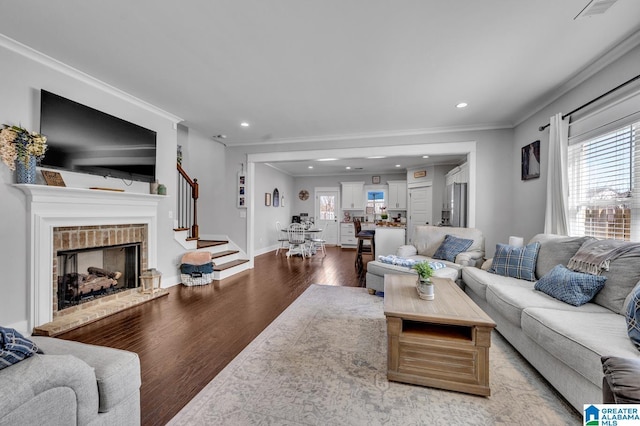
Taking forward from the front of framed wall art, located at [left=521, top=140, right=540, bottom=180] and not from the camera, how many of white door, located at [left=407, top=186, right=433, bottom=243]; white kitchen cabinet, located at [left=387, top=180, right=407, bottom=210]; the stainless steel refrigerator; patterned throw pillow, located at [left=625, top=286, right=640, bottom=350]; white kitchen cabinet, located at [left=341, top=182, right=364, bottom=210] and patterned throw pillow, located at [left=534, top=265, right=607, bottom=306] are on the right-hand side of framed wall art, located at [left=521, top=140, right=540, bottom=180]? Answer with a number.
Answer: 4

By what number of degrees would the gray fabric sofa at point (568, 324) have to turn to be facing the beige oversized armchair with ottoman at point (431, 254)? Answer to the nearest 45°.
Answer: approximately 90° to its right

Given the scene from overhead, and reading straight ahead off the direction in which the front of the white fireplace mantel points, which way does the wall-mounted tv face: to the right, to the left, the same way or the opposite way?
the same way

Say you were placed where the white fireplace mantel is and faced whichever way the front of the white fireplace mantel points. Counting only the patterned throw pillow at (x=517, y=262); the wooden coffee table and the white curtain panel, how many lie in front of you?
3

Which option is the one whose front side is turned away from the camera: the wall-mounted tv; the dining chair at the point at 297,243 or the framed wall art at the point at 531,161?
the dining chair

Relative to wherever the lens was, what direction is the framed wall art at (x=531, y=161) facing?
facing the viewer and to the left of the viewer

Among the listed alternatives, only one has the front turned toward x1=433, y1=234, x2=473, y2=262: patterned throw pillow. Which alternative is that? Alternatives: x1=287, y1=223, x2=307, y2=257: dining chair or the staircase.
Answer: the staircase

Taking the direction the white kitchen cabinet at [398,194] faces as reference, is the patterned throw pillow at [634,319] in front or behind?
in front

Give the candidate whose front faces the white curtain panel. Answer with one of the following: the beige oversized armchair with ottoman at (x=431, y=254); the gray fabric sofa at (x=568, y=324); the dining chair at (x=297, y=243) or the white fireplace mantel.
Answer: the white fireplace mantel

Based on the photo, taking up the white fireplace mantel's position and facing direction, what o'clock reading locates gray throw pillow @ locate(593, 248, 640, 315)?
The gray throw pillow is roughly at 12 o'clock from the white fireplace mantel.

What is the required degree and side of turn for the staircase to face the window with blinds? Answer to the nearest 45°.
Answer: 0° — it already faces it

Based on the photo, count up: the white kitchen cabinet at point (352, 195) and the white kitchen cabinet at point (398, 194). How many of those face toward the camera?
2

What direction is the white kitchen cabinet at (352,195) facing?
toward the camera

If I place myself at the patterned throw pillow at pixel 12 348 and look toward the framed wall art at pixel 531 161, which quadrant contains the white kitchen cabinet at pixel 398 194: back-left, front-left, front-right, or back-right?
front-left

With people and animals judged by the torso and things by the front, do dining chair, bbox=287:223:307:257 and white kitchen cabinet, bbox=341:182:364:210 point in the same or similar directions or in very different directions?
very different directions

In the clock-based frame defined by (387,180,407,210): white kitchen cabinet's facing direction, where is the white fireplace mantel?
The white fireplace mantel is roughly at 1 o'clock from the white kitchen cabinet.

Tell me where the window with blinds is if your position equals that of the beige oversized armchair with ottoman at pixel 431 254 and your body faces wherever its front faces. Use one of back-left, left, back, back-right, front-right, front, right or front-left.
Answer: left

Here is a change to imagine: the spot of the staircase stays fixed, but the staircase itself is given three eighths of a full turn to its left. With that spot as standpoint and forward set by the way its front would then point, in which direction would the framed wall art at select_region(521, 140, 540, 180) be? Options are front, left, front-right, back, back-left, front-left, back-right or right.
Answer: back-right

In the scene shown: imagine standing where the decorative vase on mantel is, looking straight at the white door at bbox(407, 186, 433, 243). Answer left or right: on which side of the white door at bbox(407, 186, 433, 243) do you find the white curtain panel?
right
